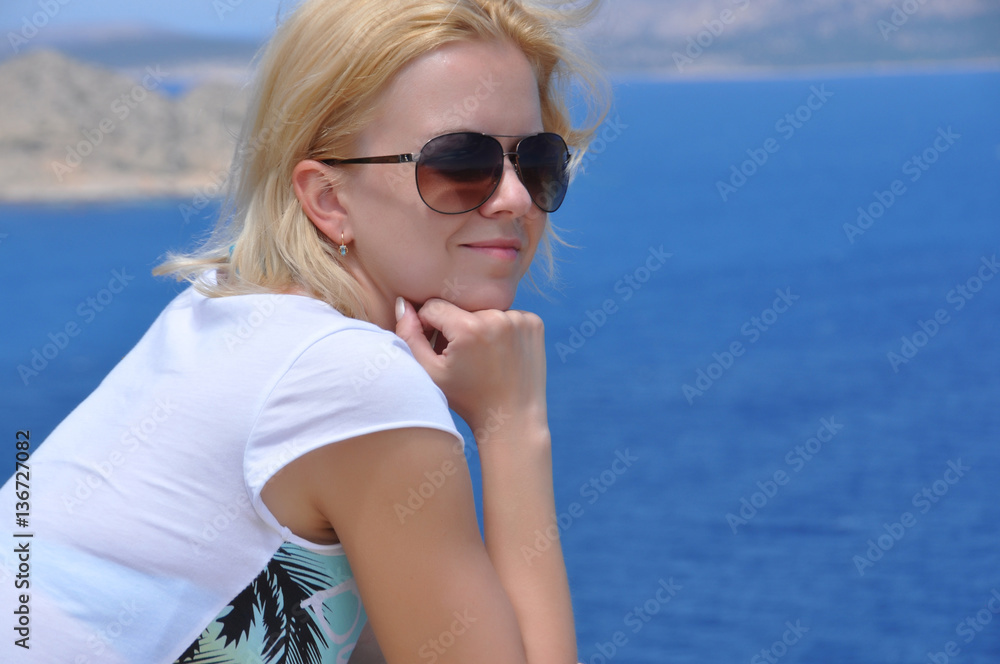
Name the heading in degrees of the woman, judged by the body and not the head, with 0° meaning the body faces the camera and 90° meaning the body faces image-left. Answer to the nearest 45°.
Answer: approximately 270°
